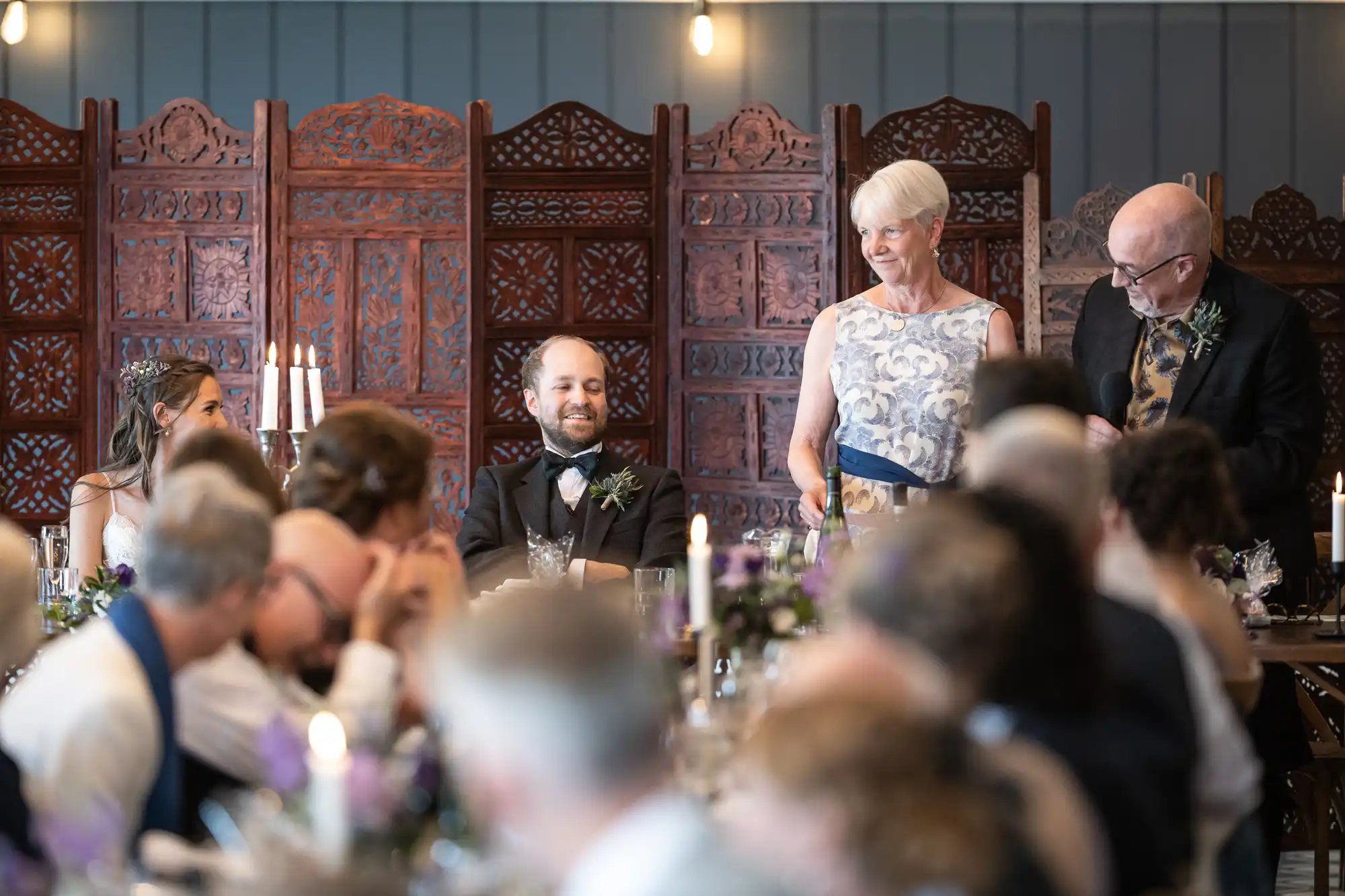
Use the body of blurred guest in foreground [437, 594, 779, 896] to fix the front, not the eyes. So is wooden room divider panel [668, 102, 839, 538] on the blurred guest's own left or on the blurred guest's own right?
on the blurred guest's own right

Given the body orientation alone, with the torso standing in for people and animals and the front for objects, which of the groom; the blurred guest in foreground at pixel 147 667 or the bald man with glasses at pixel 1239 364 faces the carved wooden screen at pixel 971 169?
the blurred guest in foreground

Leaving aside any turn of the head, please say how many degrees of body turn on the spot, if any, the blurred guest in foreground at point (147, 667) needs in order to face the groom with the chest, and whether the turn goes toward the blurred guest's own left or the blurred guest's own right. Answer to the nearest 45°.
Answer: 0° — they already face them

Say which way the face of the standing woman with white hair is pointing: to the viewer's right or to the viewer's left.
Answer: to the viewer's left

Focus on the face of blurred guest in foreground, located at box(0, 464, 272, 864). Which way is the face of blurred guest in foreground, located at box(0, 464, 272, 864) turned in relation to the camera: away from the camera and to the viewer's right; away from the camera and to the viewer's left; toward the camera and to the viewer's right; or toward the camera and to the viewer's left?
away from the camera and to the viewer's right

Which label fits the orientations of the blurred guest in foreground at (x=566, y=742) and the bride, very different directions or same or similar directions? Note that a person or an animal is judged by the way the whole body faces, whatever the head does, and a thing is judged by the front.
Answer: very different directions

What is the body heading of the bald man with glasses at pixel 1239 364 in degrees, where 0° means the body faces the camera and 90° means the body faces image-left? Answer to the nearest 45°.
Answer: approximately 45°

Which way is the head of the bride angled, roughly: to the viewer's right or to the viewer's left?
to the viewer's right

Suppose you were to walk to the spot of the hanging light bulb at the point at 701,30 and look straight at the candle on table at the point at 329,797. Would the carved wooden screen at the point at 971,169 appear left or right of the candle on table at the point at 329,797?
left

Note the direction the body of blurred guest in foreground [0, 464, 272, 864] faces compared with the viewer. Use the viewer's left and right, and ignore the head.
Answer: facing away from the viewer and to the right of the viewer

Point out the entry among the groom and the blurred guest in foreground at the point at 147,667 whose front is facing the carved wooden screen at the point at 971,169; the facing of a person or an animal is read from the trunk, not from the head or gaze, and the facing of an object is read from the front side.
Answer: the blurred guest in foreground

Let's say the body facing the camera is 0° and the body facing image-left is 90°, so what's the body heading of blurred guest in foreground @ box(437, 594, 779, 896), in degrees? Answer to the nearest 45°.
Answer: approximately 135°
